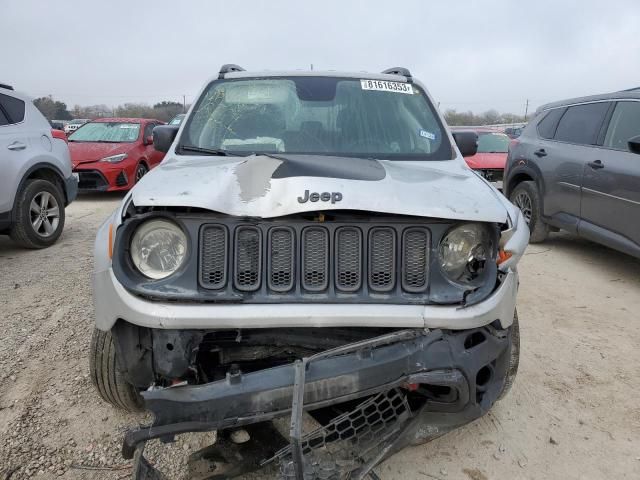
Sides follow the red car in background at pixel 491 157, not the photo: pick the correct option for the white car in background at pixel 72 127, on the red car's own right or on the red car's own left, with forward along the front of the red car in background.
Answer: on the red car's own right

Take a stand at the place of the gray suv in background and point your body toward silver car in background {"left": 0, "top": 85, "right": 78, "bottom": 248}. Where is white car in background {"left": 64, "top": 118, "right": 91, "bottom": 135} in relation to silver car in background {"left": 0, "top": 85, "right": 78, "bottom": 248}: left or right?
right

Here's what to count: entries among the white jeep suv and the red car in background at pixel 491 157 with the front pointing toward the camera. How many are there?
2

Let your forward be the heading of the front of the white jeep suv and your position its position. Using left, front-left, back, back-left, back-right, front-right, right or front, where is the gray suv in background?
back-left

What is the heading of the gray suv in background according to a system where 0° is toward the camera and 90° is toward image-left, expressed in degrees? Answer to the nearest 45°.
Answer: approximately 315°

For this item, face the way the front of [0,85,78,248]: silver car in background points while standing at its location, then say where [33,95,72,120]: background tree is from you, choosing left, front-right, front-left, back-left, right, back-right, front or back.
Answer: back-right

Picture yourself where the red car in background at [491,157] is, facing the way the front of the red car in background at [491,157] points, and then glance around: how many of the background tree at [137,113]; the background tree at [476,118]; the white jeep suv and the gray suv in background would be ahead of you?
2

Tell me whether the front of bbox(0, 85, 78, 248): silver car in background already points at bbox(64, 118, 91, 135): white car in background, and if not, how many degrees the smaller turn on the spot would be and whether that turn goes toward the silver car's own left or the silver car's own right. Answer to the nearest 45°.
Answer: approximately 135° to the silver car's own right
